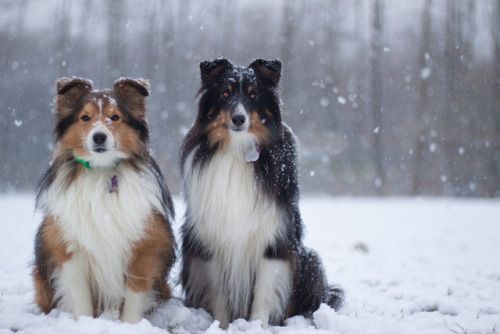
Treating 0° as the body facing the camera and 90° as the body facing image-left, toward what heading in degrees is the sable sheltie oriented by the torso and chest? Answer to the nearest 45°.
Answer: approximately 0°

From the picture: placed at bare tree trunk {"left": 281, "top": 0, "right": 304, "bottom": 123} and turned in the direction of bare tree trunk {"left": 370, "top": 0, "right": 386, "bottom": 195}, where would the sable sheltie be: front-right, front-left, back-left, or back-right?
back-right

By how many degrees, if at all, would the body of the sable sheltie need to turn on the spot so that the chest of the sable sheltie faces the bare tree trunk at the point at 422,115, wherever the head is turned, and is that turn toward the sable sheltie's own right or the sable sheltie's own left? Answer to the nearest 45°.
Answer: approximately 135° to the sable sheltie's own left

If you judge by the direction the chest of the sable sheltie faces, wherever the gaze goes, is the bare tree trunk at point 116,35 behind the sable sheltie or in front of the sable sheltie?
behind

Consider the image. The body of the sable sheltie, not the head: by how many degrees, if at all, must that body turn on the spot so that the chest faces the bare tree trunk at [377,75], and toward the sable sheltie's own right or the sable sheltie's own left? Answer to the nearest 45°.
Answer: approximately 135° to the sable sheltie's own left

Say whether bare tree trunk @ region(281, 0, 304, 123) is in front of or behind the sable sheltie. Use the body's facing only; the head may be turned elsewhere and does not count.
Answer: behind
